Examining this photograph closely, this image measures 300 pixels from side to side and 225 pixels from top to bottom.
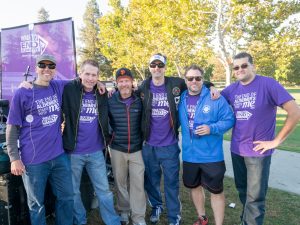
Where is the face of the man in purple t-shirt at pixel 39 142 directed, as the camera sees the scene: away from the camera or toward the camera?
toward the camera

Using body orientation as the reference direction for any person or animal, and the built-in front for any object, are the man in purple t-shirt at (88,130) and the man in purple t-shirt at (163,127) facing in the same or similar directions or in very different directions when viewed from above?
same or similar directions

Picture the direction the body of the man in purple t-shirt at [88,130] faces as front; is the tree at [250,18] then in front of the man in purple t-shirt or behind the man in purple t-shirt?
behind

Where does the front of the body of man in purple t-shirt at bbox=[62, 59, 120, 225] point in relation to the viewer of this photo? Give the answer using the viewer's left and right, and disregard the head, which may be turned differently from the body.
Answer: facing the viewer

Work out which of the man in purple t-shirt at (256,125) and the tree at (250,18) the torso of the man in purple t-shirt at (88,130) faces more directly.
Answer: the man in purple t-shirt

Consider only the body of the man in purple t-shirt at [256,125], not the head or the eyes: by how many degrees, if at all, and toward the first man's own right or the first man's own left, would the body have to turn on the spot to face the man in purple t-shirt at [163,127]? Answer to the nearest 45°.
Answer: approximately 45° to the first man's own right

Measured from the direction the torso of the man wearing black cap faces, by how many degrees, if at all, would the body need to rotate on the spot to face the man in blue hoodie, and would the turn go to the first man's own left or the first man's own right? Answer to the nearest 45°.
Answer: approximately 90° to the first man's own left

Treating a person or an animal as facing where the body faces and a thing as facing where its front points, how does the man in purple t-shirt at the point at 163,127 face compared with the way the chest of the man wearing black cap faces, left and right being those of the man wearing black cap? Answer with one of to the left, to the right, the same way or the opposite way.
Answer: the same way

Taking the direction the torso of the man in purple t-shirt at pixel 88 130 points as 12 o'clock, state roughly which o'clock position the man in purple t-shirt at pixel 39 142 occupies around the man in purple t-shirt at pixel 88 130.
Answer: the man in purple t-shirt at pixel 39 142 is roughly at 2 o'clock from the man in purple t-shirt at pixel 88 130.

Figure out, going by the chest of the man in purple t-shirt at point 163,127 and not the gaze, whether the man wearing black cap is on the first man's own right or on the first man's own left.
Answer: on the first man's own right

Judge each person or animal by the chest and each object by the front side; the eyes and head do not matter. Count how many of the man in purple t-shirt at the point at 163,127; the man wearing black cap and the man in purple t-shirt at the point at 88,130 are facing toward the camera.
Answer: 3

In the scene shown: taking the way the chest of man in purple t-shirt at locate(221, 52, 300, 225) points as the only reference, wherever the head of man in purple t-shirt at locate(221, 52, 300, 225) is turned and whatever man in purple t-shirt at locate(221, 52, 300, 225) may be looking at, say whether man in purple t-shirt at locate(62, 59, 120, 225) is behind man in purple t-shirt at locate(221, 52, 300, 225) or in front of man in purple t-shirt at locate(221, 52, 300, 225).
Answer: in front

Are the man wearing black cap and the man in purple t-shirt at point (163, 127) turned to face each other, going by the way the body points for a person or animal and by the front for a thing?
no

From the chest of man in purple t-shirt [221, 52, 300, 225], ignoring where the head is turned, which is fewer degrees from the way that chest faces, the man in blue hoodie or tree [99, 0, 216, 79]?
the man in blue hoodie

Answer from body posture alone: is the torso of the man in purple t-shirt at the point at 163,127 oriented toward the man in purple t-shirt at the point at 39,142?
no

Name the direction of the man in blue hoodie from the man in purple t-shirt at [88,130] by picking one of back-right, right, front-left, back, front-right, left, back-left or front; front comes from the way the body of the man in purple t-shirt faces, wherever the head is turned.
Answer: left

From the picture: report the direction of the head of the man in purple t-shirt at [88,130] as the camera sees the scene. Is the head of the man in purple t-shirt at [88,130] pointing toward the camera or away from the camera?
toward the camera

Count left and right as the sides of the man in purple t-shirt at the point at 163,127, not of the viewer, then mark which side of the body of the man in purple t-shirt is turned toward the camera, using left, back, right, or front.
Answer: front

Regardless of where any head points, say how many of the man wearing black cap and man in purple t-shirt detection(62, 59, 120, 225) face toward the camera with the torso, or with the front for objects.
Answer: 2
